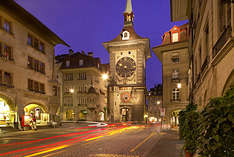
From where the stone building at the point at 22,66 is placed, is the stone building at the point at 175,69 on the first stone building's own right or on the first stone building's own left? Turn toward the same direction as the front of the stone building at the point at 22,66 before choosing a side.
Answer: on the first stone building's own left

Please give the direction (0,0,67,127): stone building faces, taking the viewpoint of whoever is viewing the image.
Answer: facing the viewer and to the right of the viewer

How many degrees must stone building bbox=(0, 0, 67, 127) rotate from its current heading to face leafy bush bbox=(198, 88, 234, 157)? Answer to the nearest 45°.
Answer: approximately 45° to its right
